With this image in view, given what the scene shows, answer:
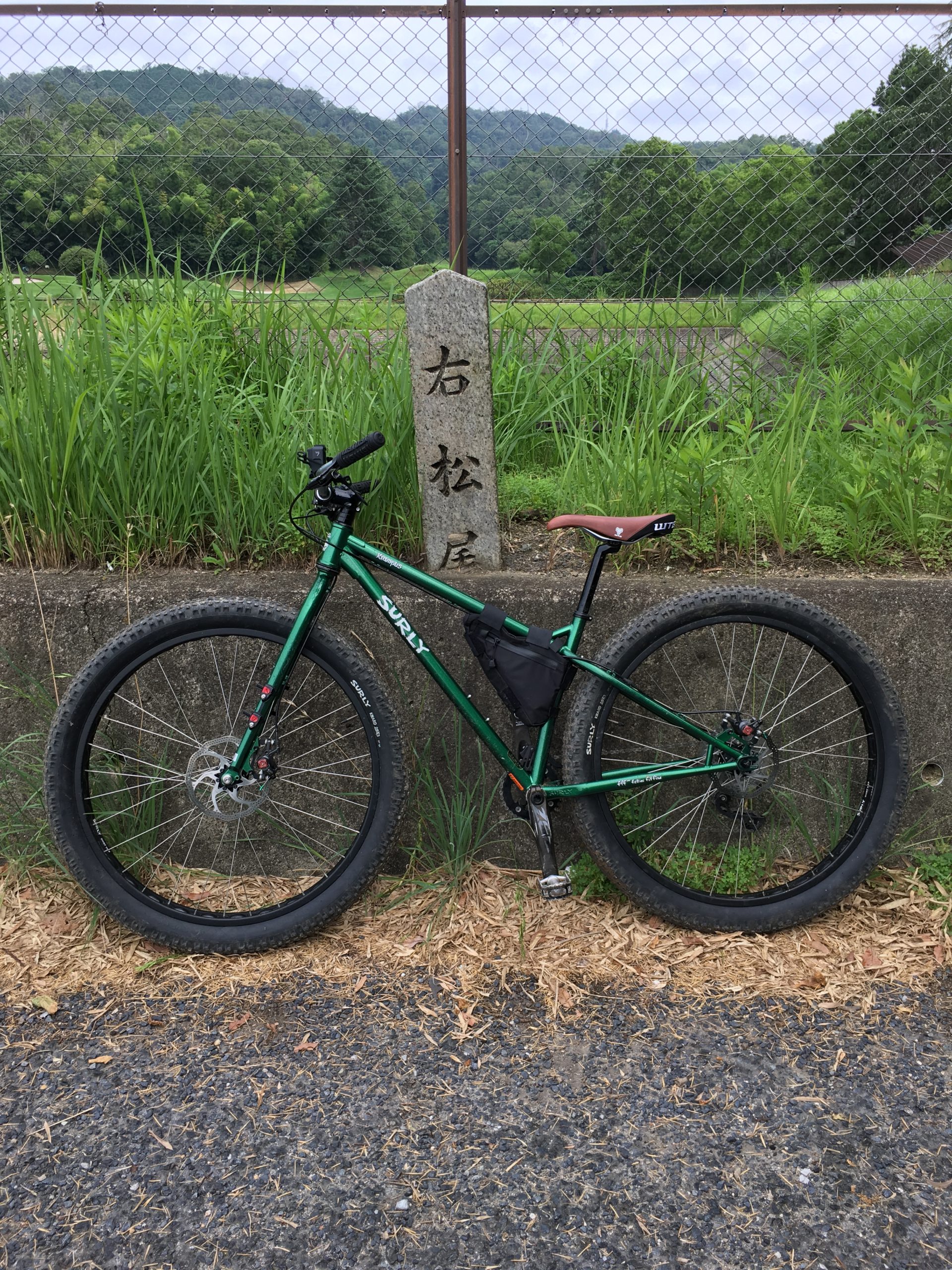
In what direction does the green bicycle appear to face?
to the viewer's left

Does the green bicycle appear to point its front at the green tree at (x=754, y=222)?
no

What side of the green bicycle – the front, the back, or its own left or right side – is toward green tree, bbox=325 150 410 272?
right

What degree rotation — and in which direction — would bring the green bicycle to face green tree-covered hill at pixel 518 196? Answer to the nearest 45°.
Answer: approximately 90° to its right

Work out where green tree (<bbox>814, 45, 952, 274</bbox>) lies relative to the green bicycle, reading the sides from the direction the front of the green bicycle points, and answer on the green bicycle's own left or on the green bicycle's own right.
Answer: on the green bicycle's own right

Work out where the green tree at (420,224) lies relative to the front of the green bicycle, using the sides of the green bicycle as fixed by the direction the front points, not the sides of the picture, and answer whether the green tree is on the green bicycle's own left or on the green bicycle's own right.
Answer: on the green bicycle's own right

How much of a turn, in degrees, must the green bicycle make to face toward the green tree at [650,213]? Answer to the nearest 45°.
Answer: approximately 90° to its right

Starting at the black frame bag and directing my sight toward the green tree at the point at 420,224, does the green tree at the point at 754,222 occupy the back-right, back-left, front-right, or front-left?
front-right
